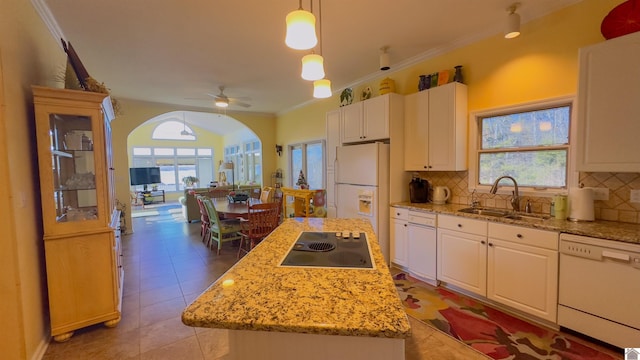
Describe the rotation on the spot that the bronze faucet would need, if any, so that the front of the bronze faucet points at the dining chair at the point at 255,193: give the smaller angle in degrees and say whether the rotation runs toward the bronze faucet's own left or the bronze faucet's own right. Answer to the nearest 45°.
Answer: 0° — it already faces it

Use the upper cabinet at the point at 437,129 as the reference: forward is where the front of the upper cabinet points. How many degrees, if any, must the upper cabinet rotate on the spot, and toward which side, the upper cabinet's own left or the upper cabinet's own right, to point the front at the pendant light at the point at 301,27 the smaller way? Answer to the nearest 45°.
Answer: approximately 45° to the upper cabinet's own left

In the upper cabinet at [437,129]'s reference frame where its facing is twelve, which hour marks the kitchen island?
The kitchen island is roughly at 11 o'clock from the upper cabinet.

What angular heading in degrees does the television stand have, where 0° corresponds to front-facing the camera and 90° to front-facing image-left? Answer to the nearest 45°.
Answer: approximately 315°

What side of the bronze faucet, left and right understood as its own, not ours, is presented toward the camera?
left

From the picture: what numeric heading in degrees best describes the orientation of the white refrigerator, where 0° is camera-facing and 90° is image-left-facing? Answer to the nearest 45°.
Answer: approximately 45°

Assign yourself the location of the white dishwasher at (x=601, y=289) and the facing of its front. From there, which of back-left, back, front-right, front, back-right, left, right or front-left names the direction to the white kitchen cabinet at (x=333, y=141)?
front-right

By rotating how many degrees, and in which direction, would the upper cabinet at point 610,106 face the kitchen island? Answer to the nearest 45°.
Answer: approximately 45° to its left
